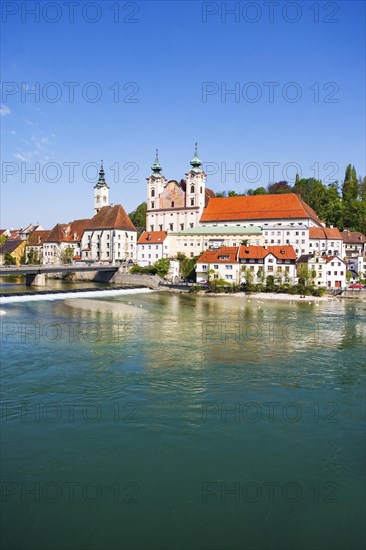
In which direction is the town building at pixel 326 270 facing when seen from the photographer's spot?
facing the viewer
